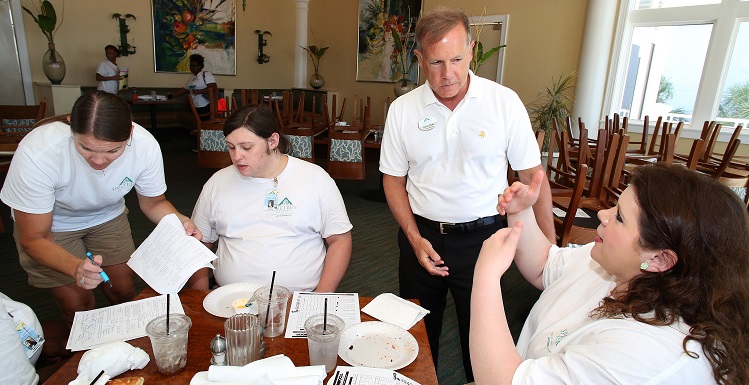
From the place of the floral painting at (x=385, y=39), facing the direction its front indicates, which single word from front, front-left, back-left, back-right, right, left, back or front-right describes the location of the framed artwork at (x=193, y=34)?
right

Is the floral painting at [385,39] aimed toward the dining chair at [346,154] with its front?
yes

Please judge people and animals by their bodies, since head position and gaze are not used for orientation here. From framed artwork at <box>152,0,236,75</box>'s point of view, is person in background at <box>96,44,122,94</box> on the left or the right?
on its right

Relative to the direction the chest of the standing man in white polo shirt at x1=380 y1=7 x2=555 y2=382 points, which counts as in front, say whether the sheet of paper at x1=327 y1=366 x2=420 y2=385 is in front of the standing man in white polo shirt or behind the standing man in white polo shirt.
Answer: in front

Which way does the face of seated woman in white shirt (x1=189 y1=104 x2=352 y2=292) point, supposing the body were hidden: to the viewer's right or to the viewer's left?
to the viewer's left

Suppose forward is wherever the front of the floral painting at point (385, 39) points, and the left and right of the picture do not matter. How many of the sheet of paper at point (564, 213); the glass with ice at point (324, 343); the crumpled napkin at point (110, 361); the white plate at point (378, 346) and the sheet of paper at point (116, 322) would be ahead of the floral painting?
5

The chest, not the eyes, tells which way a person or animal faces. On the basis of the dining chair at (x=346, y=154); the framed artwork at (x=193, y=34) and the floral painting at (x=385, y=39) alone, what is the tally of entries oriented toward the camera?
2

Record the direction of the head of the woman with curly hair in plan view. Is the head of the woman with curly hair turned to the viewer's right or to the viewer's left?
to the viewer's left

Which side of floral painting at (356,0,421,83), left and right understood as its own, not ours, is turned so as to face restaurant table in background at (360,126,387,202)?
front

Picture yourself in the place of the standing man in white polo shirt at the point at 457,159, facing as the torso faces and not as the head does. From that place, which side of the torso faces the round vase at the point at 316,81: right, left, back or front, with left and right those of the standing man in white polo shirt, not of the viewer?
back

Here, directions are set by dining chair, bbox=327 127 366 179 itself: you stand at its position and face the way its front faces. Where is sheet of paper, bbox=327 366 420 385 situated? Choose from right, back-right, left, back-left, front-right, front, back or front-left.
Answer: back

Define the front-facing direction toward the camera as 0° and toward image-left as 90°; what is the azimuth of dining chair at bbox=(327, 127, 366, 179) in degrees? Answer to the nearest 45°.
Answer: approximately 180°

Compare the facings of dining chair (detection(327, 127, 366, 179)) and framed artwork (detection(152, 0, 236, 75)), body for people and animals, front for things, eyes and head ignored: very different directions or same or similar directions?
very different directions

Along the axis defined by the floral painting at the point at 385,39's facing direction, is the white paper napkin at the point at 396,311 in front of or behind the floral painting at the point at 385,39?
in front

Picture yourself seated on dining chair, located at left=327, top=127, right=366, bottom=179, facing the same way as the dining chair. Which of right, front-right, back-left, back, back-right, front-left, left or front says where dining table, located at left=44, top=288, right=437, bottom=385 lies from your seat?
back
